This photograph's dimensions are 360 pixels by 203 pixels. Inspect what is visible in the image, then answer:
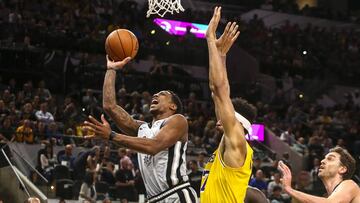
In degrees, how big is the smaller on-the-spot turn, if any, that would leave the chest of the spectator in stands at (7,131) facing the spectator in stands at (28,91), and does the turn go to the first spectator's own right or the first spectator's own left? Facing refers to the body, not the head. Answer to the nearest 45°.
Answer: approximately 180°

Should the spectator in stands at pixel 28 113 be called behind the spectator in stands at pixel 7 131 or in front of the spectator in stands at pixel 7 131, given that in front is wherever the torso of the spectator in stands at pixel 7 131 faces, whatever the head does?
behind

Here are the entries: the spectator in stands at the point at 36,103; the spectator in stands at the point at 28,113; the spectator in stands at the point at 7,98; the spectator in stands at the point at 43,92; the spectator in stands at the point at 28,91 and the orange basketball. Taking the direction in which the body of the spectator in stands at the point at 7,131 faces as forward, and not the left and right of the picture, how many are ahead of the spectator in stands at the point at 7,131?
1

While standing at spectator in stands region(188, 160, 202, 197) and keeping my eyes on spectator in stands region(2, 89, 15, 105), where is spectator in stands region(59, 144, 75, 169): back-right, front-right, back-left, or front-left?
front-left

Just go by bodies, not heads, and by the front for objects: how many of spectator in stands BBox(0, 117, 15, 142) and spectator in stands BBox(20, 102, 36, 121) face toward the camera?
2

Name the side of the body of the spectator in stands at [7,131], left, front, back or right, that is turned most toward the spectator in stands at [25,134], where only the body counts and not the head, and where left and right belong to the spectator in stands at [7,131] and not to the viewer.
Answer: left

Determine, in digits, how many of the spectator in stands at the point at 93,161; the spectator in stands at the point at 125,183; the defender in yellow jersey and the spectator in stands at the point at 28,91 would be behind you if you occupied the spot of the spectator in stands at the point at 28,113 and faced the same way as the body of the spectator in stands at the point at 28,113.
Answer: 1

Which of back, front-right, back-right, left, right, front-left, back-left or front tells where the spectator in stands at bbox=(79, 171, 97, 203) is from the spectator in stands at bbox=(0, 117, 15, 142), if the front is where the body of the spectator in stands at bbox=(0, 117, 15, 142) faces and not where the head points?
front-left

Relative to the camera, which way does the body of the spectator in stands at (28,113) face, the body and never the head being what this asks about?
toward the camera

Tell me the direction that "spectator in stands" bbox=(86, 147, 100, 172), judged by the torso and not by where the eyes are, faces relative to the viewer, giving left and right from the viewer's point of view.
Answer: facing the viewer and to the right of the viewer
